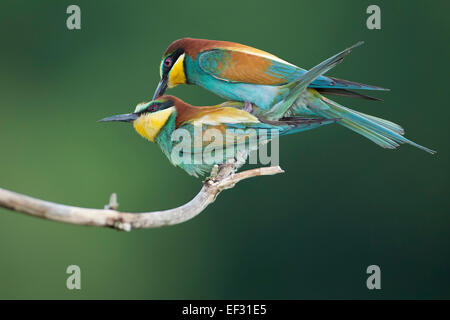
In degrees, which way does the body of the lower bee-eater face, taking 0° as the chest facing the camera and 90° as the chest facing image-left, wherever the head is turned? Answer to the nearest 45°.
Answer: approximately 90°

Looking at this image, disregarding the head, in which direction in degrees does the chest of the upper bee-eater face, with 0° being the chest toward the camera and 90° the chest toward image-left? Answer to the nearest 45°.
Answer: approximately 90°
